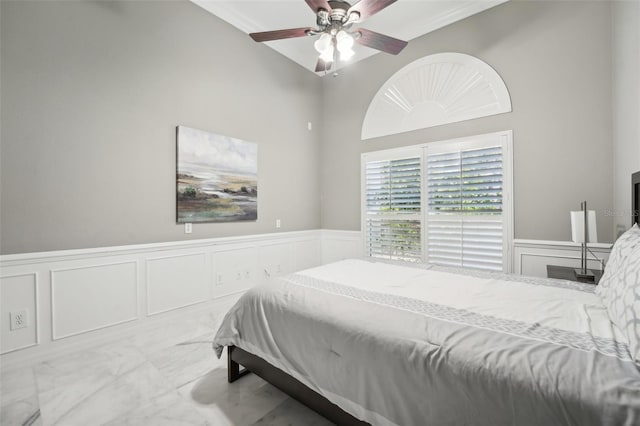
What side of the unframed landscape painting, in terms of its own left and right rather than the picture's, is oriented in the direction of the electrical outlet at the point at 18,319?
right

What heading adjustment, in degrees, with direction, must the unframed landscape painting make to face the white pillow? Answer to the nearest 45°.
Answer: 0° — it already faces it

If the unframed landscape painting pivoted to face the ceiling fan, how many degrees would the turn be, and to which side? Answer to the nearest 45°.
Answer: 0° — it already faces it

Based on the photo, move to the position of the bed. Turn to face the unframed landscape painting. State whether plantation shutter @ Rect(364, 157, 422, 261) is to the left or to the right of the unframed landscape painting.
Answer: right

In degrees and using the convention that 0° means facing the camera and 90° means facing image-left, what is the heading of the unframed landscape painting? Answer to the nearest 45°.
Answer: approximately 315°

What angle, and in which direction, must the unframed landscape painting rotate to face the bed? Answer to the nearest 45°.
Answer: approximately 45° to its right

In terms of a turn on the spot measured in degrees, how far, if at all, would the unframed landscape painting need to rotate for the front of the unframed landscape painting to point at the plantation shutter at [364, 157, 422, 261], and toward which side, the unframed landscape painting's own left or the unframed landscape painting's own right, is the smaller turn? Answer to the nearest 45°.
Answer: approximately 45° to the unframed landscape painting's own left

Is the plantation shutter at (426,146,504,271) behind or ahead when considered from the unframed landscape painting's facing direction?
ahead
